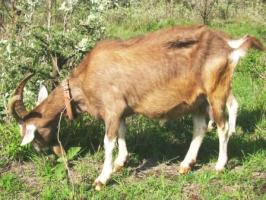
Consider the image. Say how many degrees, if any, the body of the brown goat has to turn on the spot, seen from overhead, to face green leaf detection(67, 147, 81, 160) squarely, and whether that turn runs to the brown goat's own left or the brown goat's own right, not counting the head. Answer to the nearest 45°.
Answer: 0° — it already faces it

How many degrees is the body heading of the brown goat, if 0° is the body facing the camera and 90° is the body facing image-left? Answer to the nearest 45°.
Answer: approximately 90°
